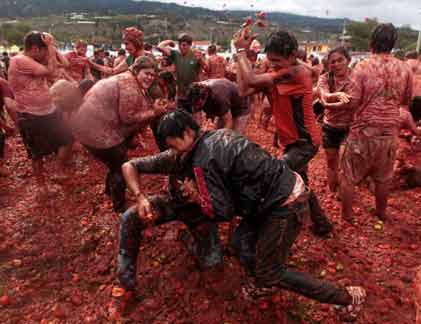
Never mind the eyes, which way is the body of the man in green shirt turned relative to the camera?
toward the camera

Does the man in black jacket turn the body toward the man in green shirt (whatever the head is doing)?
no

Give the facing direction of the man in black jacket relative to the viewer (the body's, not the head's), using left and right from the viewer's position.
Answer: facing to the left of the viewer

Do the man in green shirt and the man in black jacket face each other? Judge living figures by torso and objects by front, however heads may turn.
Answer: no

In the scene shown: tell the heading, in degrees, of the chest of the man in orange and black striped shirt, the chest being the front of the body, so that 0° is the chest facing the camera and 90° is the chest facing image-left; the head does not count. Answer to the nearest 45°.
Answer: approximately 90°

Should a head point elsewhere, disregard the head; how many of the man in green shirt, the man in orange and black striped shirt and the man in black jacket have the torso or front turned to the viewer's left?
2

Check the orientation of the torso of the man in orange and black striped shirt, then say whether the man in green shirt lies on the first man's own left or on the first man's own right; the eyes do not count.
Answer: on the first man's own right

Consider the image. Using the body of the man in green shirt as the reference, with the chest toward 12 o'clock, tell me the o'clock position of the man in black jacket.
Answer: The man in black jacket is roughly at 12 o'clock from the man in green shirt.

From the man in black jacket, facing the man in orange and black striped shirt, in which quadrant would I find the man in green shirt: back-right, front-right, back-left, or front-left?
front-left

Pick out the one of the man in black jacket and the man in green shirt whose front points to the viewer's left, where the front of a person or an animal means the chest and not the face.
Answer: the man in black jacket

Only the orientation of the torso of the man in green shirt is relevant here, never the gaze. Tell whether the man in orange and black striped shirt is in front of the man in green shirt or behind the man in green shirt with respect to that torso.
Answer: in front

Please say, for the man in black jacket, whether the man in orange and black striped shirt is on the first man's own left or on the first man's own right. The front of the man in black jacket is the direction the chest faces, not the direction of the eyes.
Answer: on the first man's own right

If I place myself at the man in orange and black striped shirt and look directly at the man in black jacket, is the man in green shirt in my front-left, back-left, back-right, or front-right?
back-right

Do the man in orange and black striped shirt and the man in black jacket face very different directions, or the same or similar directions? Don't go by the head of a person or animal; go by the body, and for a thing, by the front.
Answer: same or similar directions
